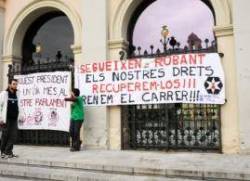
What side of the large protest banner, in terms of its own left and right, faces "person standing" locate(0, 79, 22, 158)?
right

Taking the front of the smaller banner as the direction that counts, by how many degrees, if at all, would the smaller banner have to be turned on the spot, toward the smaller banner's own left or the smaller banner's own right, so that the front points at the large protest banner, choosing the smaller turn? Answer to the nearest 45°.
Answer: approximately 45° to the smaller banner's own left

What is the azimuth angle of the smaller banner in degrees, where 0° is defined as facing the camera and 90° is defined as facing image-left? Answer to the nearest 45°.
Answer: approximately 0°

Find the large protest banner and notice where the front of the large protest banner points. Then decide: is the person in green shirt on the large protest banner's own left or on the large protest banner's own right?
on the large protest banner's own right

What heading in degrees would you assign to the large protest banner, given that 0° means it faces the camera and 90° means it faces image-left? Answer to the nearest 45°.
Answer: approximately 0°
